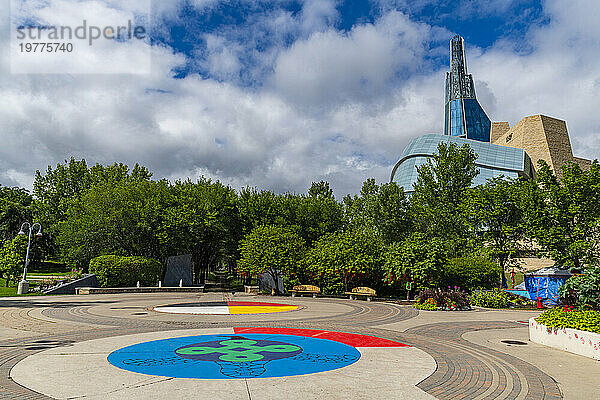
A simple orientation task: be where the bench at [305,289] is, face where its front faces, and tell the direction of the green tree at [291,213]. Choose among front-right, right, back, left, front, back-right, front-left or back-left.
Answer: back

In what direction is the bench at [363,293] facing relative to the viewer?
toward the camera

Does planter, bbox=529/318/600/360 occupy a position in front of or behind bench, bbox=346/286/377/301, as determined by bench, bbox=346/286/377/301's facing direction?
in front

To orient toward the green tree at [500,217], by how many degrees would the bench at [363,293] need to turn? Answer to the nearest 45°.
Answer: approximately 135° to its left

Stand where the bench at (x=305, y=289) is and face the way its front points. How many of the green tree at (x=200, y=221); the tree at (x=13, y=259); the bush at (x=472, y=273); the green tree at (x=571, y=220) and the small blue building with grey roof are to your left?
3

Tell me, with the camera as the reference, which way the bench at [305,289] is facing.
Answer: facing the viewer

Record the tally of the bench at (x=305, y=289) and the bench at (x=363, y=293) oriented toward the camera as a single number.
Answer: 2
